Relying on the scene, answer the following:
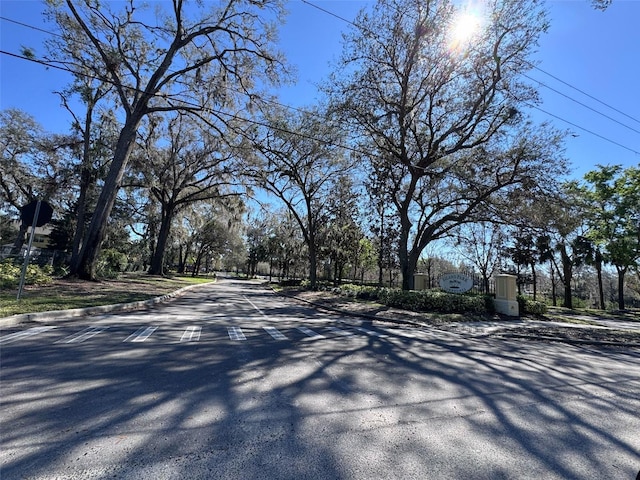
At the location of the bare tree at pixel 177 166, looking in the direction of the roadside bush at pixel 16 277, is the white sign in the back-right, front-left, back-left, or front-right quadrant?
front-left

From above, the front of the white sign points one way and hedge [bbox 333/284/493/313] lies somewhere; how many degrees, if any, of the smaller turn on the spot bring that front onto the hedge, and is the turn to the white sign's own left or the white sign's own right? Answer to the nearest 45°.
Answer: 0° — it already faces it

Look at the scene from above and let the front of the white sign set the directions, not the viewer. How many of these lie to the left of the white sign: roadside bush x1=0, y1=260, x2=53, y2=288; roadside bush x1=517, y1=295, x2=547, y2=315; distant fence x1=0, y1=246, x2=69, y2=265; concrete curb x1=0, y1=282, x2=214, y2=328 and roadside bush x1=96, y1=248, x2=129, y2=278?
1

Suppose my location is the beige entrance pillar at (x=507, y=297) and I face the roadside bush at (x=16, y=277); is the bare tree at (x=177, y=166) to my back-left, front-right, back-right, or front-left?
front-right

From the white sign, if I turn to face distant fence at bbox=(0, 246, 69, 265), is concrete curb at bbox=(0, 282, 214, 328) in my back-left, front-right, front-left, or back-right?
front-left

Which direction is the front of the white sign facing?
toward the camera

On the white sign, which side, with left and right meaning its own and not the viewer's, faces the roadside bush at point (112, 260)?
right

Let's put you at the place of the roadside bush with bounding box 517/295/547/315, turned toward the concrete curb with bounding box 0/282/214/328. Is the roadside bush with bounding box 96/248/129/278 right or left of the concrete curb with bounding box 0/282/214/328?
right

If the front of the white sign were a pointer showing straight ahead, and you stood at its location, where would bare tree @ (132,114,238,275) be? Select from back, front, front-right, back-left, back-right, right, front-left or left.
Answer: right

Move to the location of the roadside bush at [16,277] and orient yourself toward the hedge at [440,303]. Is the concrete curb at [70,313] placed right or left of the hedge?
right

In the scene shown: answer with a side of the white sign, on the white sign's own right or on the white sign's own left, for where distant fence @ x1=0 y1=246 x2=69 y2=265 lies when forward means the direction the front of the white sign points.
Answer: on the white sign's own right

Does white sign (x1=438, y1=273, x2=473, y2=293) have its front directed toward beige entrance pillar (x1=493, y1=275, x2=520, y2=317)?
no

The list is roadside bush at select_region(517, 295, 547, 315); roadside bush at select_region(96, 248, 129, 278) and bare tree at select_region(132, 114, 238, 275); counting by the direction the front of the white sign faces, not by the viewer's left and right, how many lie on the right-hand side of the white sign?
2

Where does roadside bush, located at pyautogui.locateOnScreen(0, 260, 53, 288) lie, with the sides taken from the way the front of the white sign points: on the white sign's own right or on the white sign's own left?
on the white sign's own right
